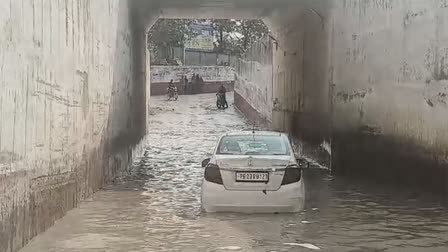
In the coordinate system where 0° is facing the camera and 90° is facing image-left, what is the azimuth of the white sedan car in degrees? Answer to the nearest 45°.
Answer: approximately 180°

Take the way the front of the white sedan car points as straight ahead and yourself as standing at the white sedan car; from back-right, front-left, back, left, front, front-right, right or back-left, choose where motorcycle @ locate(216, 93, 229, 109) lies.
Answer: front

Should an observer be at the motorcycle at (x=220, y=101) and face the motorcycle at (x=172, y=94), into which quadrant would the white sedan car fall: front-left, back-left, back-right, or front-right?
back-left

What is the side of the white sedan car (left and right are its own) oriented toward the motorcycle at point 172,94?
front
